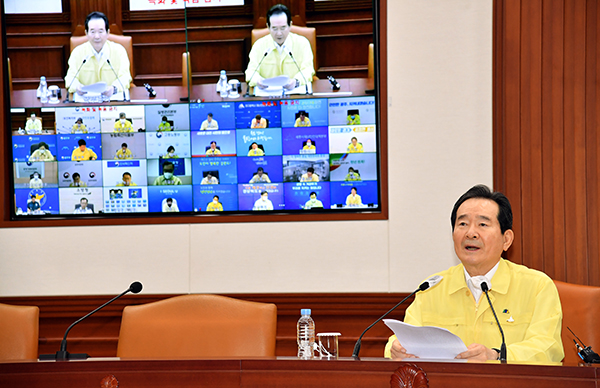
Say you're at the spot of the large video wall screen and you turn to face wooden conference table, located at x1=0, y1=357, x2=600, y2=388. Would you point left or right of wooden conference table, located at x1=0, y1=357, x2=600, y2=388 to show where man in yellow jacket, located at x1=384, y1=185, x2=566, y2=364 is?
left

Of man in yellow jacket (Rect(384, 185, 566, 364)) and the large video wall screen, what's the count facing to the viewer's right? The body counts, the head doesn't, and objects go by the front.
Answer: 0

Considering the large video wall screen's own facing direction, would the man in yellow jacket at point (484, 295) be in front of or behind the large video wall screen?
in front

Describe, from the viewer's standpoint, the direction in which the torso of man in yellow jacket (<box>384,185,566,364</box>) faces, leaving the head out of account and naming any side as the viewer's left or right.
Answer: facing the viewer and to the left of the viewer

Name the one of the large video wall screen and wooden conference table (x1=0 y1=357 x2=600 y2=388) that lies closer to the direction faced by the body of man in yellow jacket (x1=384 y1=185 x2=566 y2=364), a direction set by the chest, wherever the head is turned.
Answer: the wooden conference table

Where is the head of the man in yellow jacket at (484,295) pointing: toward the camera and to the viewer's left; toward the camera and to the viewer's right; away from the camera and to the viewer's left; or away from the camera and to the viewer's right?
toward the camera and to the viewer's left

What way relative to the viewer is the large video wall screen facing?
toward the camera

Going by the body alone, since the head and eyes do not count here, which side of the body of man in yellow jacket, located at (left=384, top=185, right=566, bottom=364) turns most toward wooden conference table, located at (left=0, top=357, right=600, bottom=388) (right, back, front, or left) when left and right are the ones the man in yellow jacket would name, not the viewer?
front

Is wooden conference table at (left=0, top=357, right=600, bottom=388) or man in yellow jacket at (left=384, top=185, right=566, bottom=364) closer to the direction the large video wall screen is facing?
the wooden conference table

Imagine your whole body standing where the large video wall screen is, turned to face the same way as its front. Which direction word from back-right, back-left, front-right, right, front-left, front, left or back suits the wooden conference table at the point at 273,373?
front
